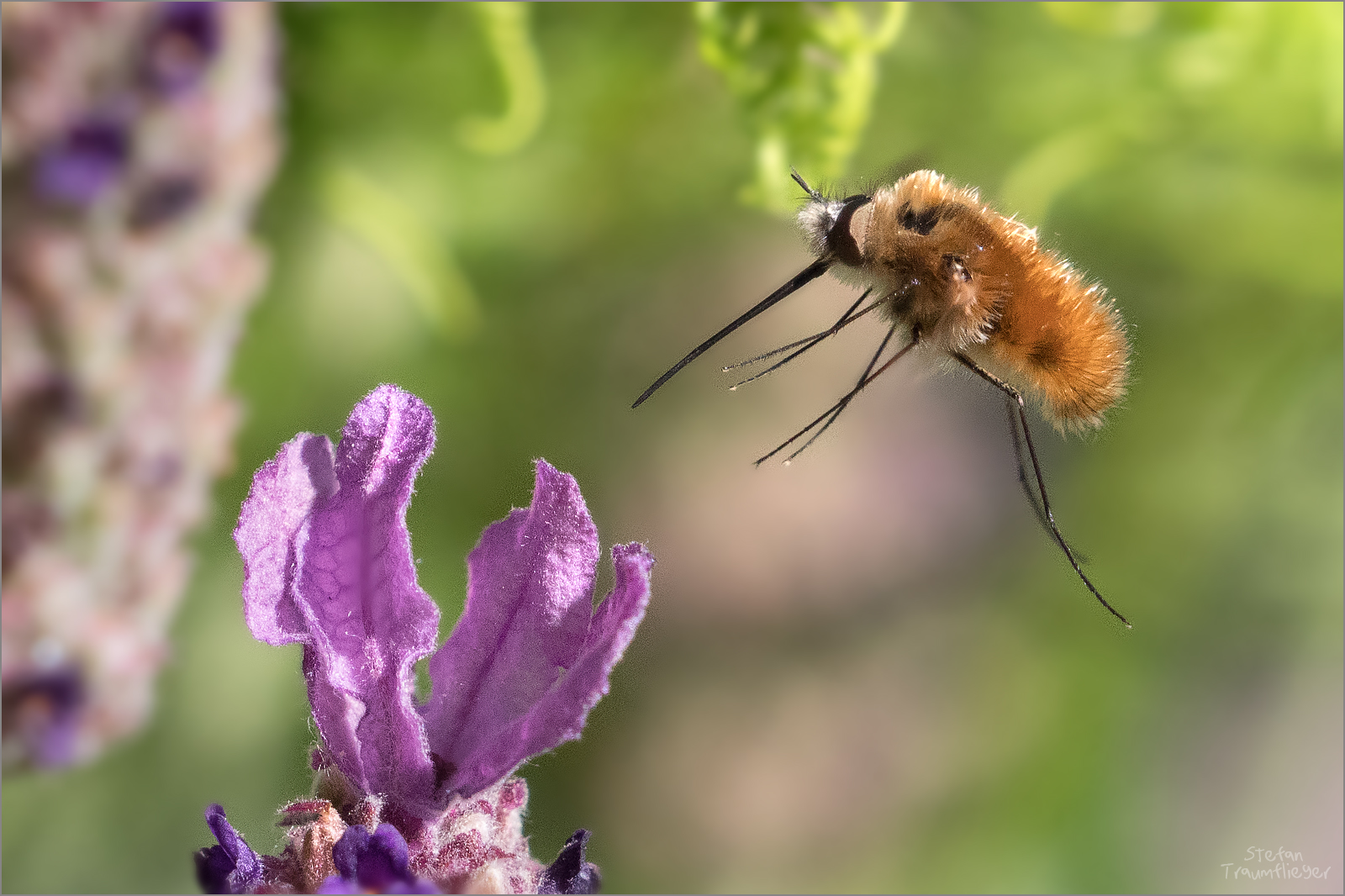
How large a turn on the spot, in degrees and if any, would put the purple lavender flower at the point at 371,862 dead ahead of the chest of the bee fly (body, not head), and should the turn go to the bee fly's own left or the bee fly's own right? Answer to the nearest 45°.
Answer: approximately 45° to the bee fly's own left

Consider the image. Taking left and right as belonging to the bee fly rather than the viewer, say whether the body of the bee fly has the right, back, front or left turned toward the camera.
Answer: left

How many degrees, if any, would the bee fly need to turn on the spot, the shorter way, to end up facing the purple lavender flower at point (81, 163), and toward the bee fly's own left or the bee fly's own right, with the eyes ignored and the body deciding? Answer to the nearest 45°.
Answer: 0° — it already faces it
